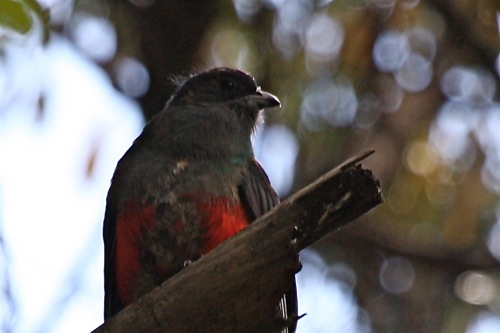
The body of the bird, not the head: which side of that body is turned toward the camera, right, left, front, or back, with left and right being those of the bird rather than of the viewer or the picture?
front

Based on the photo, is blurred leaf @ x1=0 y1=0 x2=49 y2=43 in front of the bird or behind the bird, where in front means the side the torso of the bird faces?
behind
